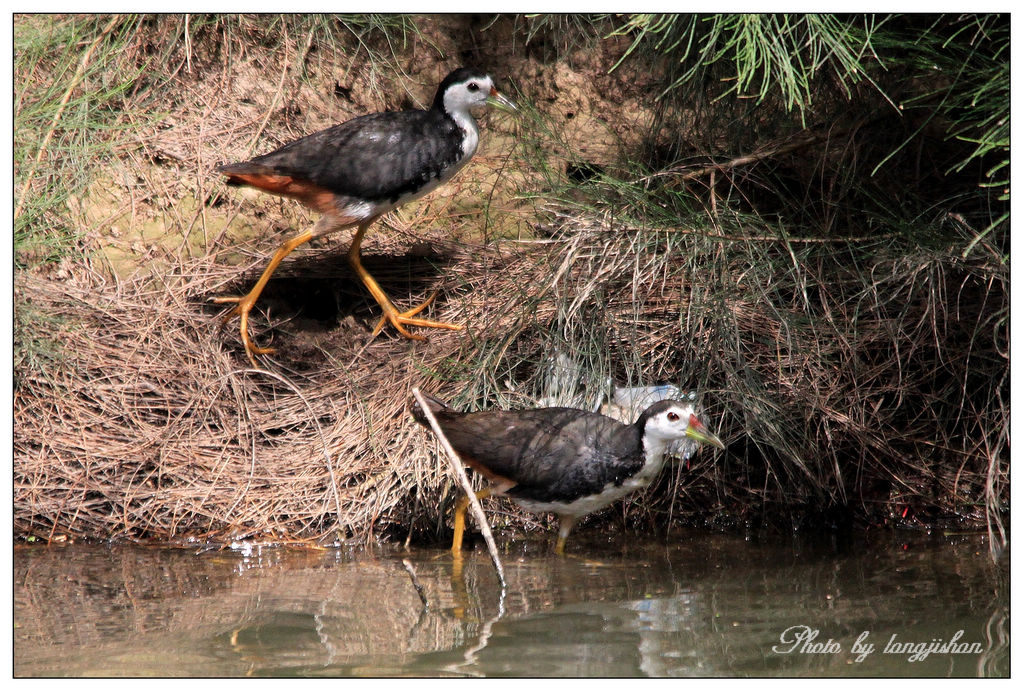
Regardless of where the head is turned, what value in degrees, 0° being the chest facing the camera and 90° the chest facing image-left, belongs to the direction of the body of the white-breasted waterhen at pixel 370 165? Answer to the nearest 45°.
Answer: approximately 270°

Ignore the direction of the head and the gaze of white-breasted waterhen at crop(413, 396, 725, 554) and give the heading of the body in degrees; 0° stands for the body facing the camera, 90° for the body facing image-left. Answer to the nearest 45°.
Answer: approximately 270°

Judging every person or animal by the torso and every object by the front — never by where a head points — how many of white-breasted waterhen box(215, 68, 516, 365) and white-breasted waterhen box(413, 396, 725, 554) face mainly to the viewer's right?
2
